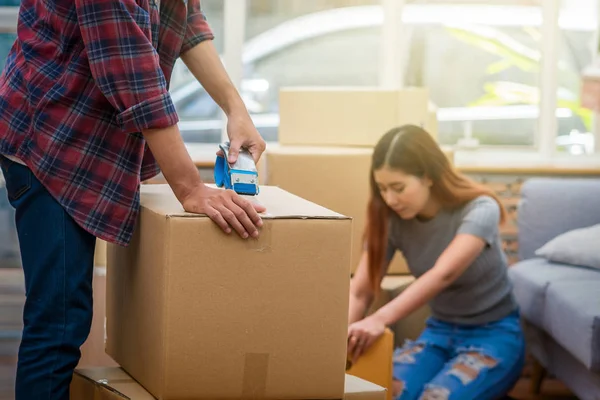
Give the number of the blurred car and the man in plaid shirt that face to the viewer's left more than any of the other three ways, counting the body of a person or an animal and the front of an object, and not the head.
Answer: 1

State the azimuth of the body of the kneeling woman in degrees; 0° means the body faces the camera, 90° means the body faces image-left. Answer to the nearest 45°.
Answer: approximately 45°

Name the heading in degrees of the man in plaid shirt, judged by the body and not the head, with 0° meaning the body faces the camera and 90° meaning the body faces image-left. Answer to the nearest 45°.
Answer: approximately 270°

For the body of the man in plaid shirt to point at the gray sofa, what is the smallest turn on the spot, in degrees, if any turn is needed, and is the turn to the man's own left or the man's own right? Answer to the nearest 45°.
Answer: approximately 45° to the man's own left

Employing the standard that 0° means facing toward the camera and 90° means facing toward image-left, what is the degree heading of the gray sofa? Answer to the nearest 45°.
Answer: approximately 45°

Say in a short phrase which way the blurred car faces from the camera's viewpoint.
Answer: facing to the left of the viewer

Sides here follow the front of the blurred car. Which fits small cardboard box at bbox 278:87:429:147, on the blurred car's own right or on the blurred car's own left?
on the blurred car's own left

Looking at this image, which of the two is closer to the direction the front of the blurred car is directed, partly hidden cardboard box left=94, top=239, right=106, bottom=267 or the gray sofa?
the partly hidden cardboard box
